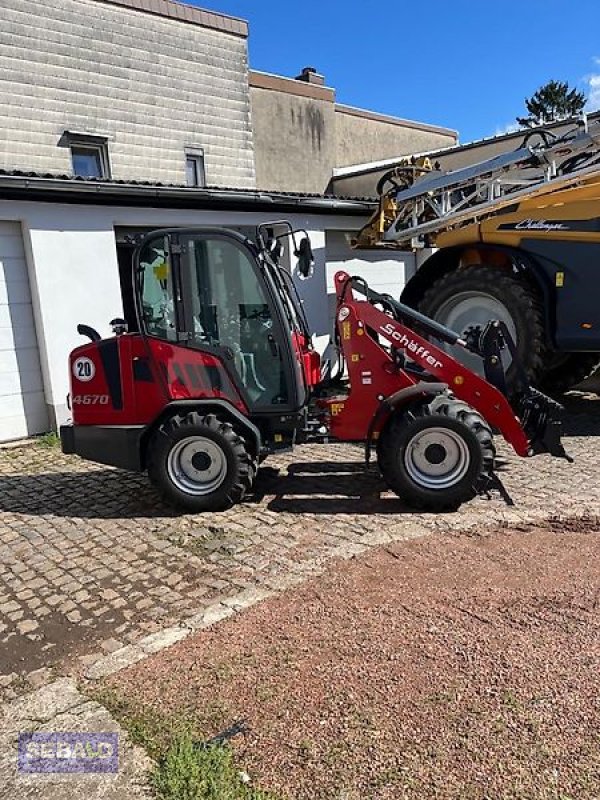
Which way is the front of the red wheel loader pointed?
to the viewer's right

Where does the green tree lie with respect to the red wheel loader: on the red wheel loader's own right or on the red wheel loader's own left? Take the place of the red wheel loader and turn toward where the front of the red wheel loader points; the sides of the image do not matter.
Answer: on the red wheel loader's own left

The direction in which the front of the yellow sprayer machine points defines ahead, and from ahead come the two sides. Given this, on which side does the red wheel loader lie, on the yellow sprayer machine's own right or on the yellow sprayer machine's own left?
on the yellow sprayer machine's own right

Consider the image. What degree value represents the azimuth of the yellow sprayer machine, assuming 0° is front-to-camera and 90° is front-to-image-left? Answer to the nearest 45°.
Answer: approximately 315°
